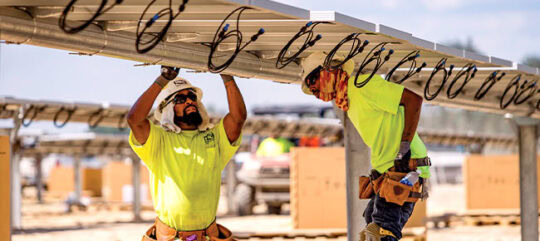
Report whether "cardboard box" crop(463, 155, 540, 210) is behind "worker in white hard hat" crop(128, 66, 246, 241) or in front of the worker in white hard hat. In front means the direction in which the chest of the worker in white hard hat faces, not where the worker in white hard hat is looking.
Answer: behind

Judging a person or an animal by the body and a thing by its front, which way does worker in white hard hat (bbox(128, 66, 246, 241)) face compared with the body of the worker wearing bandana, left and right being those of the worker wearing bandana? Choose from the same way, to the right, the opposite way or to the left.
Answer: to the left

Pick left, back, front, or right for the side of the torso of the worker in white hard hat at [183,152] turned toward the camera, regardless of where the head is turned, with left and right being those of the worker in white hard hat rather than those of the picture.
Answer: front

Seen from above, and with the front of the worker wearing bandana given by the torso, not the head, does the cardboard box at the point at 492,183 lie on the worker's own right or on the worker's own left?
on the worker's own right

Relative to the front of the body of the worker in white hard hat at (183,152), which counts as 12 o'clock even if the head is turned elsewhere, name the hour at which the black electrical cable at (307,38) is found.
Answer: The black electrical cable is roughly at 9 o'clock from the worker in white hard hat.

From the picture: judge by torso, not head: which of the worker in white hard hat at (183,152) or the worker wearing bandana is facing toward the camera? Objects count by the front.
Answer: the worker in white hard hat

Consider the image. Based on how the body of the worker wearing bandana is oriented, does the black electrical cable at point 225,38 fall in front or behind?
in front

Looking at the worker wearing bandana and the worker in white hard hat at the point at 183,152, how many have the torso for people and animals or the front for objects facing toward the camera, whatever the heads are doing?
1

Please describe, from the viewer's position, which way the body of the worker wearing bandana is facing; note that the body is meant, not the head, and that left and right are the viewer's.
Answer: facing to the left of the viewer

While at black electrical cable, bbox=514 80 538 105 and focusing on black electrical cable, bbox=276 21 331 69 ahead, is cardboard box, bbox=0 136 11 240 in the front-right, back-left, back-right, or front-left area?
front-right

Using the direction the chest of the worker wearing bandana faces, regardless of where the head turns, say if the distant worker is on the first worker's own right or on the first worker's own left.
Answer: on the first worker's own right
